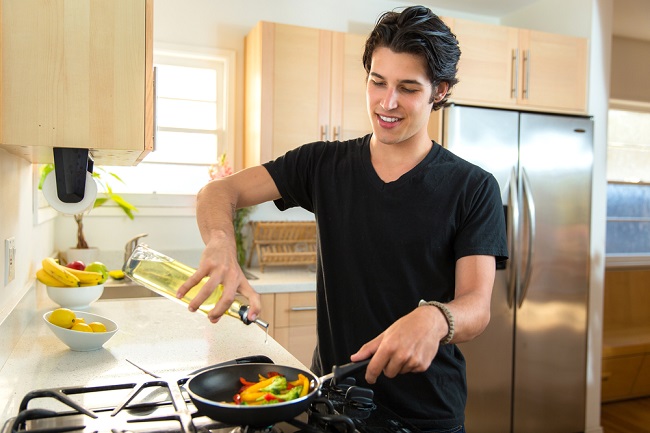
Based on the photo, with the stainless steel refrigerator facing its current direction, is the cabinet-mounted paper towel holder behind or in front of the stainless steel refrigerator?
in front

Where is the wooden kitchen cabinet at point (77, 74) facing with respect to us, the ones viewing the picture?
facing to the right of the viewer

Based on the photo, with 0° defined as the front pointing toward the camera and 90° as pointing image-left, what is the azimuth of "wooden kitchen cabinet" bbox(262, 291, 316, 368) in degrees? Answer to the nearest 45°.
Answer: approximately 0°

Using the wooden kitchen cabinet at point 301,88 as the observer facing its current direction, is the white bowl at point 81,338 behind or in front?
in front

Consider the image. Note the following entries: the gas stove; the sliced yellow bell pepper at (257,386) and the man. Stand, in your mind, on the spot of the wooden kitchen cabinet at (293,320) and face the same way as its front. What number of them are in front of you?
3

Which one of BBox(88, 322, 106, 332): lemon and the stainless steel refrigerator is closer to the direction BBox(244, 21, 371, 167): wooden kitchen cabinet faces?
the lemon
